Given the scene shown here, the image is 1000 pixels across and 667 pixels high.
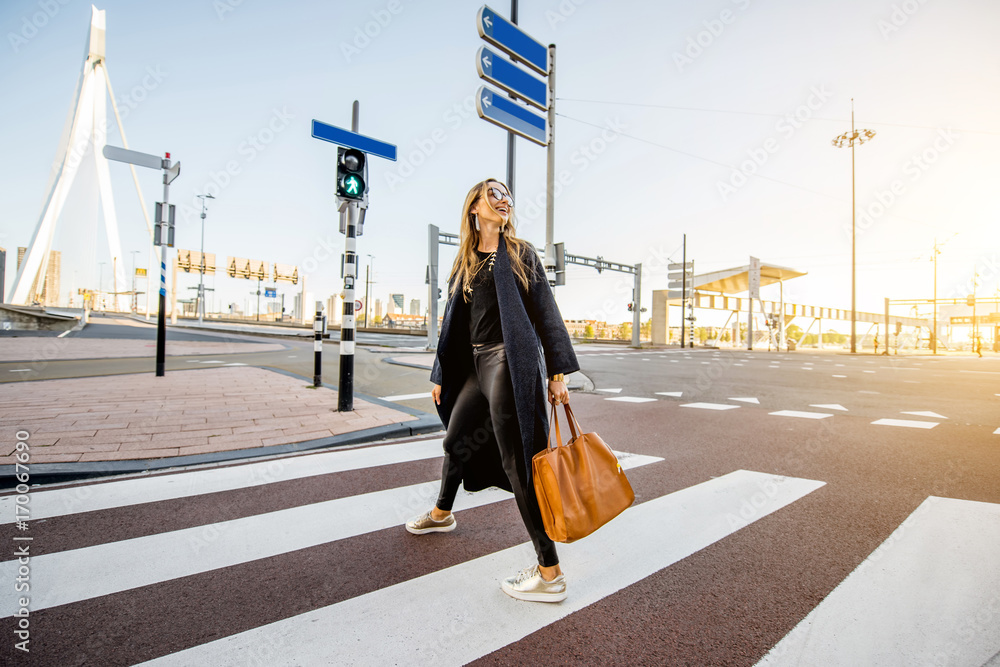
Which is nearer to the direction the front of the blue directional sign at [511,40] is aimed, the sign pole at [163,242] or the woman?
the woman

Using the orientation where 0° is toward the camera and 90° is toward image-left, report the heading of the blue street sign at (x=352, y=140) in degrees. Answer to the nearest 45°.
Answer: approximately 315°

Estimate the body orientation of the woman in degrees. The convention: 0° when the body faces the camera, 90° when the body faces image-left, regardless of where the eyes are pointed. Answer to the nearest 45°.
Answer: approximately 45°

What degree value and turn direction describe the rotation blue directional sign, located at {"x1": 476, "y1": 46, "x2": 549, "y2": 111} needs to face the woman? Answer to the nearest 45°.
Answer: approximately 45° to its right

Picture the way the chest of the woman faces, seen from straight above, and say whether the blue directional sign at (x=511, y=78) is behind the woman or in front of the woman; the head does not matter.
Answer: behind

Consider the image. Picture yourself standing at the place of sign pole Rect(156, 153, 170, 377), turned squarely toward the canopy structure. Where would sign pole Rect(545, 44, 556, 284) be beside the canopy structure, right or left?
right

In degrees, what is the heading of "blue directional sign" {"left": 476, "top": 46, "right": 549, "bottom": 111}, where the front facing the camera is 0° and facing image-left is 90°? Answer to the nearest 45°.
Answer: approximately 315°

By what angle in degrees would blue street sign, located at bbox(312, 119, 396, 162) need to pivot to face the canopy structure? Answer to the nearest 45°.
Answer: approximately 90° to its left

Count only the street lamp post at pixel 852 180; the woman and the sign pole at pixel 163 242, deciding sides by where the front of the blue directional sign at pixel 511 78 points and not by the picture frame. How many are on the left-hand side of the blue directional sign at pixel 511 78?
1
